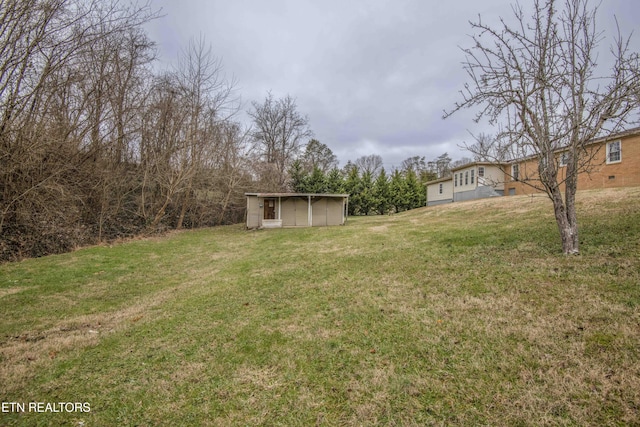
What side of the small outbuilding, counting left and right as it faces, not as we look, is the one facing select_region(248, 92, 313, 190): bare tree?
back

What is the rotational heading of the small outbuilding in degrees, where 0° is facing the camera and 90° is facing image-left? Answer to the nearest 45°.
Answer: approximately 0°

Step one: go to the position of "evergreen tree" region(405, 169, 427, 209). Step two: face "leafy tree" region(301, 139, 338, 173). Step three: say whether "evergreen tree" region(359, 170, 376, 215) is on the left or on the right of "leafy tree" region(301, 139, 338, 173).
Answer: left

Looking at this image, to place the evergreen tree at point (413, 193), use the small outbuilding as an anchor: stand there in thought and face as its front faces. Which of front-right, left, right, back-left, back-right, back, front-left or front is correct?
back-left

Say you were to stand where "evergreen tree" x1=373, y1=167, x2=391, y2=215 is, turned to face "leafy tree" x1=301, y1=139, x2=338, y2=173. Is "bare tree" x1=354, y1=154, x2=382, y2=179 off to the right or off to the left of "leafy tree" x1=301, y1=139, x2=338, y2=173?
right

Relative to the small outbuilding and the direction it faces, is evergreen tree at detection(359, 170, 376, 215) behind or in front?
behind

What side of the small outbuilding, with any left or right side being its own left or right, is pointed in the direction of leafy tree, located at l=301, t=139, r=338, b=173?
back

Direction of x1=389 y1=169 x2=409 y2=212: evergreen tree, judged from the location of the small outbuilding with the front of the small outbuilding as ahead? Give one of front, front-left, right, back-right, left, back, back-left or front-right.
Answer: back-left

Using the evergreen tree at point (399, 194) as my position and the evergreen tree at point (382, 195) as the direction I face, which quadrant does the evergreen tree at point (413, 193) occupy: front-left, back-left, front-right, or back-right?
back-right
